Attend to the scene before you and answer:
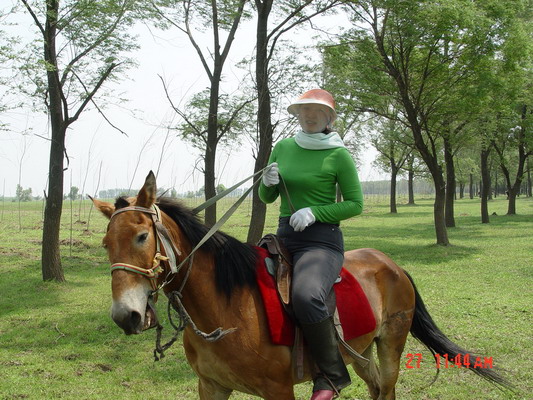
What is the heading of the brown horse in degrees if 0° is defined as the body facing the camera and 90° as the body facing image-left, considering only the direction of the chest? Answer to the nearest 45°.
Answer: approximately 45°

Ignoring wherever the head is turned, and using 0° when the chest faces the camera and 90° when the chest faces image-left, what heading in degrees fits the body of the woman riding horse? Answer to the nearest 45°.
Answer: approximately 45°

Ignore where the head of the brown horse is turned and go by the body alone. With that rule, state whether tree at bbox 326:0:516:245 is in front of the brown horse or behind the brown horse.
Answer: behind

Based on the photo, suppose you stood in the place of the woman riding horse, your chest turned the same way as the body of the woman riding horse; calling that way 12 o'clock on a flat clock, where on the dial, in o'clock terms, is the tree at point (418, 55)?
The tree is roughly at 5 o'clock from the woman riding horse.
